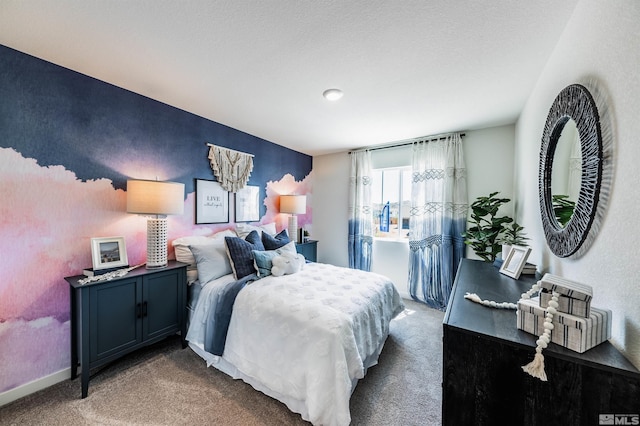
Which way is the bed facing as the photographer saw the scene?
facing the viewer and to the right of the viewer

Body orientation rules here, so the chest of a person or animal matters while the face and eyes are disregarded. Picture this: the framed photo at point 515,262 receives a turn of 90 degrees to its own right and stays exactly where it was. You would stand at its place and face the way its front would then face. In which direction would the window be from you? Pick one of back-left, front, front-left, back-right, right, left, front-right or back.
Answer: front

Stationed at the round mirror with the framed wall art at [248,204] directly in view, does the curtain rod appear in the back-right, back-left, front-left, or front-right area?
front-right

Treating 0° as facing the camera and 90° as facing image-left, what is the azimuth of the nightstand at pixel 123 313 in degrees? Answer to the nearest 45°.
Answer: approximately 315°

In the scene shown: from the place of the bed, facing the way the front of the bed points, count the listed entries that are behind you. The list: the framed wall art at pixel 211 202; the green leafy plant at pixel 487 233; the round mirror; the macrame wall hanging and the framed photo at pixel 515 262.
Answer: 2

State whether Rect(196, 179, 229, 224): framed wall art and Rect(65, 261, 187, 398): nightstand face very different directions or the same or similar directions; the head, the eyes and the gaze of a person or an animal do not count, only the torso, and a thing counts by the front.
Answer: same or similar directions

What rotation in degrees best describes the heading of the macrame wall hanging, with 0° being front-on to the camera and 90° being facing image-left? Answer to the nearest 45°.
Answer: approximately 315°

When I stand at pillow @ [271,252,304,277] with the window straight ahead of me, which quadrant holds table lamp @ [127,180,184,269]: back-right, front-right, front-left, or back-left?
back-left

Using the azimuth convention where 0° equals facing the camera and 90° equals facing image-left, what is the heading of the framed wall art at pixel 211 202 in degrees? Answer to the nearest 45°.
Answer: approximately 315°

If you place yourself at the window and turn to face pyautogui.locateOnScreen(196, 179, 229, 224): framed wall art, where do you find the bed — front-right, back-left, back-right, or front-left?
front-left

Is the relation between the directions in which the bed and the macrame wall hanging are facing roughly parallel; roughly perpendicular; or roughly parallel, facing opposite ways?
roughly parallel

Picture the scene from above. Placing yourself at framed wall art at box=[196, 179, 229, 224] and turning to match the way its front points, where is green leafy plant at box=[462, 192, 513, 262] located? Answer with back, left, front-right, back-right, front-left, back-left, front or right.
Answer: front

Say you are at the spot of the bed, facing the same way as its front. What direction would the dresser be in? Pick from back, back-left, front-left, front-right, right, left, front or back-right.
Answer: front

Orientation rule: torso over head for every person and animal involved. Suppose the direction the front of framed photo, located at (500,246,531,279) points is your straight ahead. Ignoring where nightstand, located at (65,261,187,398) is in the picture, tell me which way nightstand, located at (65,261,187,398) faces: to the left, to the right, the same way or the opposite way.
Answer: the opposite way
